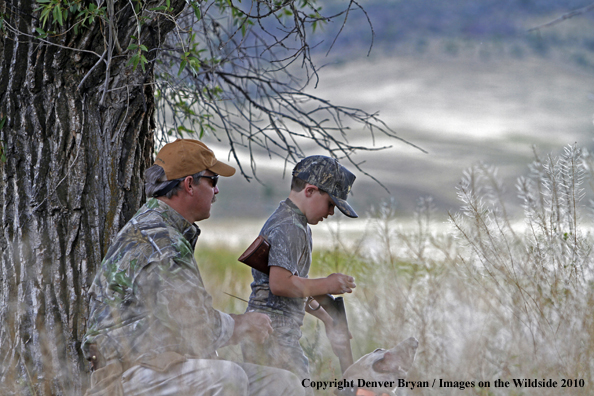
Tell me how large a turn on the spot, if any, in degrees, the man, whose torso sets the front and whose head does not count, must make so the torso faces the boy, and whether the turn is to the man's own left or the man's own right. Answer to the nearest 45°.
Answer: approximately 45° to the man's own left

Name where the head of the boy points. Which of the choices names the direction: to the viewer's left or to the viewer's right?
to the viewer's right

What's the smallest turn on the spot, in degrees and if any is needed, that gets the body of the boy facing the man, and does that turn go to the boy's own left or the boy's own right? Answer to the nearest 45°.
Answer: approximately 135° to the boy's own right

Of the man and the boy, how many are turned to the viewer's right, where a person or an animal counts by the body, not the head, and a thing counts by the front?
2

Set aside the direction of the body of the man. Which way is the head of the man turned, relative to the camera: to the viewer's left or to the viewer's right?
to the viewer's right

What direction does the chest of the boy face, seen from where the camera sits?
to the viewer's right

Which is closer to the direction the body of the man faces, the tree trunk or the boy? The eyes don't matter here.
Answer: the boy

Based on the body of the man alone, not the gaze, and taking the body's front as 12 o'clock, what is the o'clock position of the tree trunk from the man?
The tree trunk is roughly at 8 o'clock from the man.

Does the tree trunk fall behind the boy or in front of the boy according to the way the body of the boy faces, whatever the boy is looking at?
behind

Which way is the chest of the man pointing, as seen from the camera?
to the viewer's right
